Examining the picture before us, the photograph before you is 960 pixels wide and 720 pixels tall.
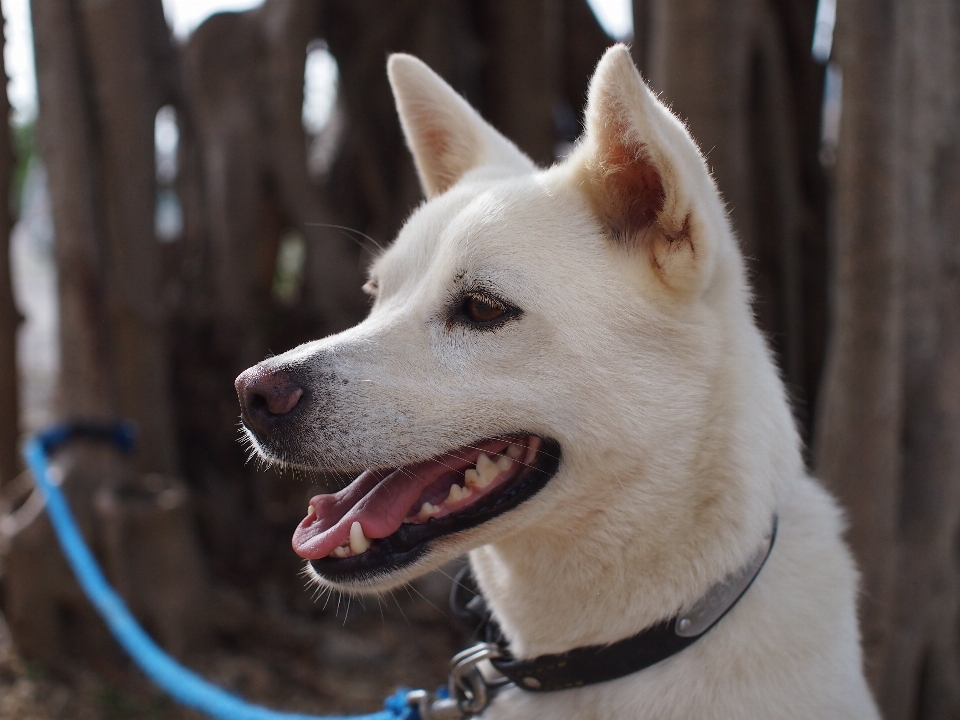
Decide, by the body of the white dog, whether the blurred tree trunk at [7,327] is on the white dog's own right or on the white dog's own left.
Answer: on the white dog's own right

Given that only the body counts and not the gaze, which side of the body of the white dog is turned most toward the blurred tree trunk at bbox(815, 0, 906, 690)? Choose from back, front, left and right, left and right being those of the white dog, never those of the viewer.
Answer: back

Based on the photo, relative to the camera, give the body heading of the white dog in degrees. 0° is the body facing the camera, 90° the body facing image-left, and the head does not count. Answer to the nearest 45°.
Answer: approximately 45°

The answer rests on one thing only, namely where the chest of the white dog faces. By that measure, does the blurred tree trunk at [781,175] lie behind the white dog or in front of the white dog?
behind

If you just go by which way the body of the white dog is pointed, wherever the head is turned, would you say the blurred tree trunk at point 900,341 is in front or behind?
behind

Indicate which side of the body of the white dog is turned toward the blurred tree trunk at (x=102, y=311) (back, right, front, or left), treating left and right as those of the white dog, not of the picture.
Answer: right
